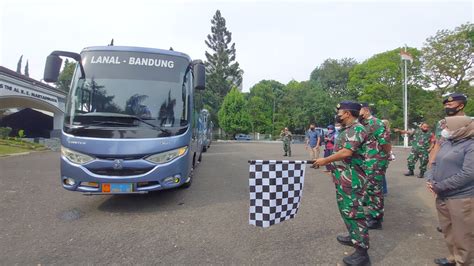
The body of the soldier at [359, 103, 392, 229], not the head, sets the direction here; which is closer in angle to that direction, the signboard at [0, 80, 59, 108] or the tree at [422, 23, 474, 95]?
the signboard

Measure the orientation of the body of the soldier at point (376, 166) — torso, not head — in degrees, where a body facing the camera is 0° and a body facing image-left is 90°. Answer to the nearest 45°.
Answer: approximately 90°

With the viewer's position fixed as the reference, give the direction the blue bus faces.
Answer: facing the viewer

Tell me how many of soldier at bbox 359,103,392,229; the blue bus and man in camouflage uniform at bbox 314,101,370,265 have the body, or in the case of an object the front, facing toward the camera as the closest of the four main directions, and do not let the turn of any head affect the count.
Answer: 1

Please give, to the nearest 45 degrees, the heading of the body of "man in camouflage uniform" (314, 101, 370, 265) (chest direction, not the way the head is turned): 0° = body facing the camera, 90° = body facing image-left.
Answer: approximately 90°

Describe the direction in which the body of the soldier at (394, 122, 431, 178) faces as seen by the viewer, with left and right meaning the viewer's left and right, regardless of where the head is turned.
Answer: facing the viewer and to the left of the viewer

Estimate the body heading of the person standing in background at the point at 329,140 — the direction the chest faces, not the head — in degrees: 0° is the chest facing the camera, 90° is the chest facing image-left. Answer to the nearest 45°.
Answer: approximately 45°

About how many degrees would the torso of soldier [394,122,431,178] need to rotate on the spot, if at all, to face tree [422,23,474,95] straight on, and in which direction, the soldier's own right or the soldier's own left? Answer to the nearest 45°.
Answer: approximately 135° to the soldier's own right

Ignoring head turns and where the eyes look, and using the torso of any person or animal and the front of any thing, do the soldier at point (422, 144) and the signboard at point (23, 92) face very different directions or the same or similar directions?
very different directions

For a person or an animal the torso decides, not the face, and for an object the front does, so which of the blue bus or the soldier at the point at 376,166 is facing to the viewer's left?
the soldier

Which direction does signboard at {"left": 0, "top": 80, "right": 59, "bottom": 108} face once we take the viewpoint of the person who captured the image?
facing the viewer and to the right of the viewer

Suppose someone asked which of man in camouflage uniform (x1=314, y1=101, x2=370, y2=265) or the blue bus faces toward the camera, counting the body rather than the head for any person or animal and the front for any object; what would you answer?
the blue bus

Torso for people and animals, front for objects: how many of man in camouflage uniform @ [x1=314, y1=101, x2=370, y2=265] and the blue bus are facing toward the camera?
1

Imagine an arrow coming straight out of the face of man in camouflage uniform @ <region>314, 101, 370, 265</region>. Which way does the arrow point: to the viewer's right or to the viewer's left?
to the viewer's left

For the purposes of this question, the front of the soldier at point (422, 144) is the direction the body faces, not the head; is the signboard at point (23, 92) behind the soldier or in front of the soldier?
in front

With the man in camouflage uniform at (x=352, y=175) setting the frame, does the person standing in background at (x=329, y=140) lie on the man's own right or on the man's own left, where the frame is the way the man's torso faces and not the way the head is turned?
on the man's own right
